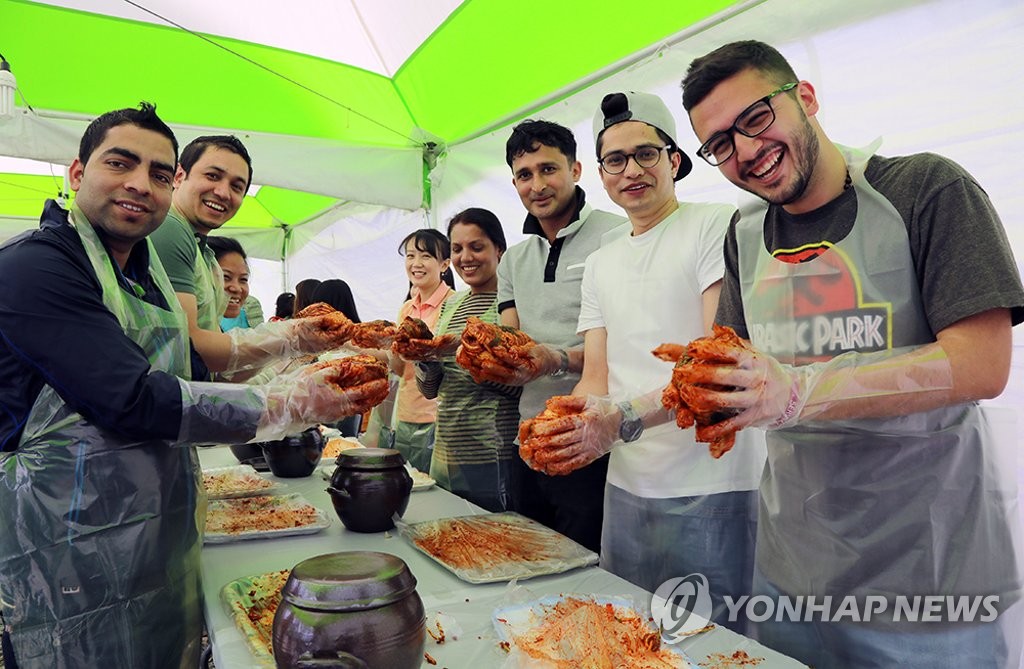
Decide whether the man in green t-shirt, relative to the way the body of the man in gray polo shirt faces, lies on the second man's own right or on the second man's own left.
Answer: on the second man's own right

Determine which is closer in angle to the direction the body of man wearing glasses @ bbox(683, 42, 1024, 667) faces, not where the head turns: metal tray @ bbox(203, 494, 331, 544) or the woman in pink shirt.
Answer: the metal tray

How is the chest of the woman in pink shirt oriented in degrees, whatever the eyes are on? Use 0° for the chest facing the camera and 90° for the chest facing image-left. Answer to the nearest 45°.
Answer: approximately 45°

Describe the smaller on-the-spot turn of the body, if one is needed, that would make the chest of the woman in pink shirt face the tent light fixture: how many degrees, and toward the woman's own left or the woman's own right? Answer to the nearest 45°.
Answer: approximately 45° to the woman's own right

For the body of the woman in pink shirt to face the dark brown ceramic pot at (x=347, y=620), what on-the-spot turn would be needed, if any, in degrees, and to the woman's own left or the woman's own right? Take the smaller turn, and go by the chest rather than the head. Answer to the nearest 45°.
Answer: approximately 45° to the woman's own left

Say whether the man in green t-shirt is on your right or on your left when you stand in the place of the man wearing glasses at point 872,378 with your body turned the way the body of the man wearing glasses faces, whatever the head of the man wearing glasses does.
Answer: on your right

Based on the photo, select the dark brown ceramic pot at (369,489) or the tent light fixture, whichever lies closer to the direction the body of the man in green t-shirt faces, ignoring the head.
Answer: the dark brown ceramic pot

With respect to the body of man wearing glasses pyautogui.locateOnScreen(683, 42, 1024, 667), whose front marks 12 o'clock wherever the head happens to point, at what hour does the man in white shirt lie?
The man in white shirt is roughly at 3 o'clock from the man wearing glasses.

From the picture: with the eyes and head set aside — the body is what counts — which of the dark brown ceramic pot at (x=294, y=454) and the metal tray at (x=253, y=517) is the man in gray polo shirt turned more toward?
the metal tray
